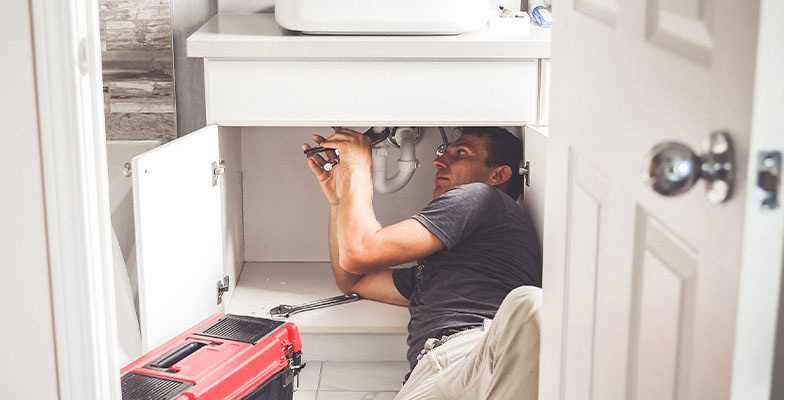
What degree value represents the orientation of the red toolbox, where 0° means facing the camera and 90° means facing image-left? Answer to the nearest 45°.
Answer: approximately 315°

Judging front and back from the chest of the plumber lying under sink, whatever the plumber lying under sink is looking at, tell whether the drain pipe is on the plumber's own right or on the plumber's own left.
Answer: on the plumber's own right

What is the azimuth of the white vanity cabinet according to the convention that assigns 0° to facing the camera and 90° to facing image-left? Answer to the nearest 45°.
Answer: approximately 0°

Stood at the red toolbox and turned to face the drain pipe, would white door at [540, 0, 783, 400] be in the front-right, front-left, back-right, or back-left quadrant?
back-right
